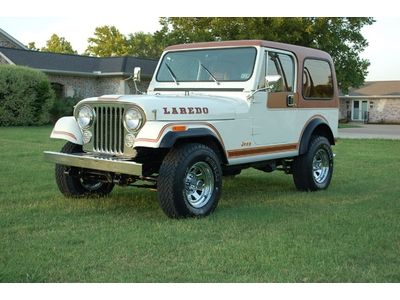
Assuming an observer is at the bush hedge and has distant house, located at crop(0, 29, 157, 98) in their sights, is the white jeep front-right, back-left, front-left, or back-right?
back-right

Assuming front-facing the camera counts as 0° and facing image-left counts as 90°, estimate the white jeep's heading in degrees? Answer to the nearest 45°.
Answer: approximately 45°

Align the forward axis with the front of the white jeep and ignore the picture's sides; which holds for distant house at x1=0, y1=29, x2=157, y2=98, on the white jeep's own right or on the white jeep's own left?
on the white jeep's own right

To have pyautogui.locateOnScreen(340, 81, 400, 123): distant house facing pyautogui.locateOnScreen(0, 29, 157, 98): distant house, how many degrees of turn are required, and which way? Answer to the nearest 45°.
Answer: approximately 45° to its right

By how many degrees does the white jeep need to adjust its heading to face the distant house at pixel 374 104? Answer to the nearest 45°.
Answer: approximately 135° to its right

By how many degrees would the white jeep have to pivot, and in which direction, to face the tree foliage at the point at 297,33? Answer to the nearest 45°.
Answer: approximately 135° to its right

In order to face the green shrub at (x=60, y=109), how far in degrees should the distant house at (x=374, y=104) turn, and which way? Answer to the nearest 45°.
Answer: approximately 45° to its right

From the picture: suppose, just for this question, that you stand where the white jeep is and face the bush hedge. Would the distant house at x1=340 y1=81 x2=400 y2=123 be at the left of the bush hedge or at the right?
right

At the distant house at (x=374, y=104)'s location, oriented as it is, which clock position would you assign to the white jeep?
The white jeep is roughly at 12 o'clock from the distant house.

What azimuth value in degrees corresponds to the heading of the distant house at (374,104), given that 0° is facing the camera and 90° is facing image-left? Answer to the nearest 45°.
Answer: approximately 0°
